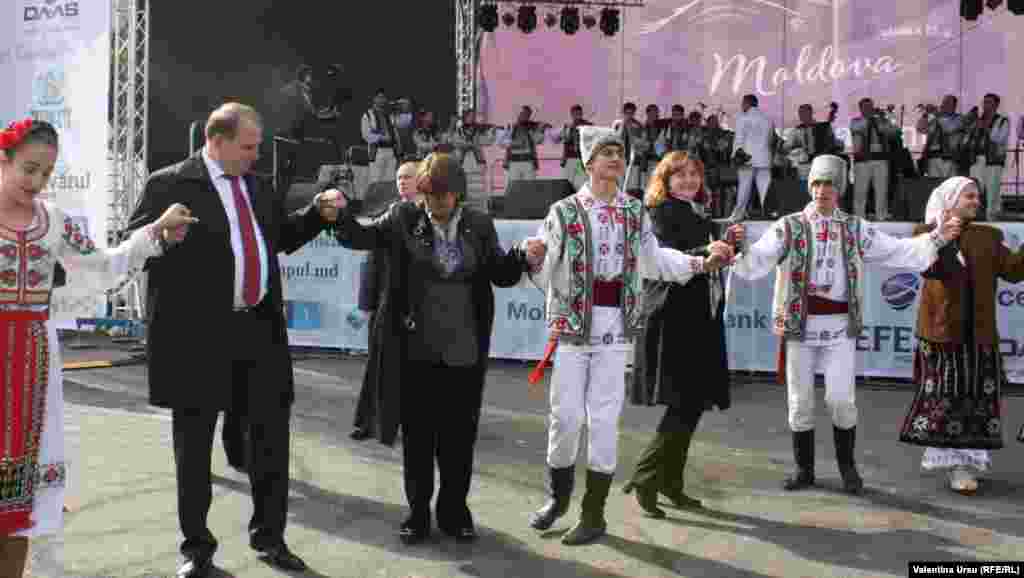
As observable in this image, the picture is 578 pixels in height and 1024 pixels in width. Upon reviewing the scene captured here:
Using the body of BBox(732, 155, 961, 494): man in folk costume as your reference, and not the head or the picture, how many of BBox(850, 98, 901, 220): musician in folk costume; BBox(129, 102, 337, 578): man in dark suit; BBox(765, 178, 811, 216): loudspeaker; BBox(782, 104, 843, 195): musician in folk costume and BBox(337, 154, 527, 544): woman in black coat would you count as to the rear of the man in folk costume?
3

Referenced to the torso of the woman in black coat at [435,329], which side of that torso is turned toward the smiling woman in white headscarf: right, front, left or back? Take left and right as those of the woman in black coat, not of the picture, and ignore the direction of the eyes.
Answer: left

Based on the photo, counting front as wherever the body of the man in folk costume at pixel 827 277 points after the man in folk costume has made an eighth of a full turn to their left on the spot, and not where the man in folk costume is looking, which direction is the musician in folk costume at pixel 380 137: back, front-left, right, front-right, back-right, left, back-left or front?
back

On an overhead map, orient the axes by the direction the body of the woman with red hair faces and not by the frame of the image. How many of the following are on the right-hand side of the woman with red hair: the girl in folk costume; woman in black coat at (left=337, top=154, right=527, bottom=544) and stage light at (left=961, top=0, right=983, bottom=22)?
2

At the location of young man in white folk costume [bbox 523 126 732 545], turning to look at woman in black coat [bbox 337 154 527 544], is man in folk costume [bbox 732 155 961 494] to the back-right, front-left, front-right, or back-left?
back-right

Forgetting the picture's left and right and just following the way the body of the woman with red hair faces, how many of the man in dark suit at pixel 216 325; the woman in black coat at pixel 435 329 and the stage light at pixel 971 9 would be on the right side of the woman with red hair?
2

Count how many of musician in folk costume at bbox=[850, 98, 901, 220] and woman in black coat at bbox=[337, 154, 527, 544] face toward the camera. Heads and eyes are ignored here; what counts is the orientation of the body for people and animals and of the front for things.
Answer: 2

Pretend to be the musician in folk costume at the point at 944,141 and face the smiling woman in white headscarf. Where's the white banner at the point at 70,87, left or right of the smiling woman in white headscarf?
right

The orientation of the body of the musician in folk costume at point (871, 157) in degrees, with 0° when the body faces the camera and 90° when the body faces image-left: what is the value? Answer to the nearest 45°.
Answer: approximately 0°

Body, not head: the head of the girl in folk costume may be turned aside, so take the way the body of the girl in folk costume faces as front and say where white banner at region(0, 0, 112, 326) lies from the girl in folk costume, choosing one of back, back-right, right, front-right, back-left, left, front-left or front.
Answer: back

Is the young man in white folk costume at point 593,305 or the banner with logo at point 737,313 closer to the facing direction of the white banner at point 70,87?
the young man in white folk costume
